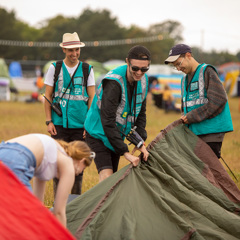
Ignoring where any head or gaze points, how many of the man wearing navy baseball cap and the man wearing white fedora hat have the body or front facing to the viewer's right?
0

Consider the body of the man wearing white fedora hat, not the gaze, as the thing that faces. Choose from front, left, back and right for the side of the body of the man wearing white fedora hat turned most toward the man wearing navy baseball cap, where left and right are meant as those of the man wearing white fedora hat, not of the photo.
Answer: left

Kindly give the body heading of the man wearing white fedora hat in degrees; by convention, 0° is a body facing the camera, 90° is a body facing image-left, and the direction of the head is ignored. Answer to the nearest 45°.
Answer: approximately 0°

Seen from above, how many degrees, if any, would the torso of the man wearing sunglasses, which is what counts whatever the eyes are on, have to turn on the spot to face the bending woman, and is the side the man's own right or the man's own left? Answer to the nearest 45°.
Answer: approximately 90° to the man's own right

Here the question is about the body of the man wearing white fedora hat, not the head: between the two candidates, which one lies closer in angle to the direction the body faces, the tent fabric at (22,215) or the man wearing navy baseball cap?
the tent fabric

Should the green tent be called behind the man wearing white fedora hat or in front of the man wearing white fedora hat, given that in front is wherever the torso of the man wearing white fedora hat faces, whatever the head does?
in front

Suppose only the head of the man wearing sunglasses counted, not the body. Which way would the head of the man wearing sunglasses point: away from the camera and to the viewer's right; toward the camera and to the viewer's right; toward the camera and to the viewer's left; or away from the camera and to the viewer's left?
toward the camera and to the viewer's right

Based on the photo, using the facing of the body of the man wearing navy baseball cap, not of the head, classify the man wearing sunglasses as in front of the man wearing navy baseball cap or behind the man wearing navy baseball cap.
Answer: in front

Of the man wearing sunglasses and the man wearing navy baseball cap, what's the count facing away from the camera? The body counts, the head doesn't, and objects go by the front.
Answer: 0

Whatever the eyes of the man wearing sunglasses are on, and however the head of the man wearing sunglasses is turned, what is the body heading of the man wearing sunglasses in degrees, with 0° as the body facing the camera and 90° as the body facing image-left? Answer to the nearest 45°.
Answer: approximately 315°

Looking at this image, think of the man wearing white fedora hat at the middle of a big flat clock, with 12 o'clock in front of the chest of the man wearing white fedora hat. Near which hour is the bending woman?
The bending woman is roughly at 12 o'clock from the man wearing white fedora hat.
